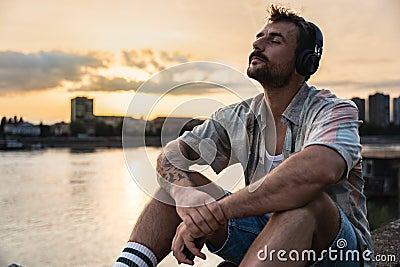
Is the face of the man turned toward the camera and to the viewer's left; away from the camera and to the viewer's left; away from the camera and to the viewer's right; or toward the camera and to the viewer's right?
toward the camera and to the viewer's left

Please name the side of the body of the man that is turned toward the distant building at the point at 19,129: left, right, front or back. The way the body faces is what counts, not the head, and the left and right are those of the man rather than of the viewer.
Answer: right

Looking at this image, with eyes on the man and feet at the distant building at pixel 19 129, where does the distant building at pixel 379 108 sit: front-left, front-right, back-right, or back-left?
front-left

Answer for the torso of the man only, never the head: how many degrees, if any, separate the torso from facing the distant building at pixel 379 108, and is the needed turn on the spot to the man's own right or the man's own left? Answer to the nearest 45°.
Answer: approximately 135° to the man's own right

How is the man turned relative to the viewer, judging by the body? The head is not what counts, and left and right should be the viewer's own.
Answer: facing the viewer and to the left of the viewer
